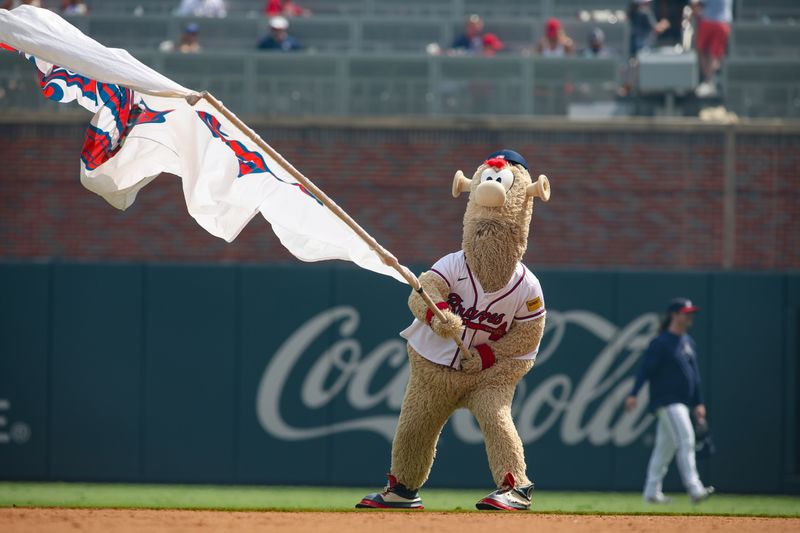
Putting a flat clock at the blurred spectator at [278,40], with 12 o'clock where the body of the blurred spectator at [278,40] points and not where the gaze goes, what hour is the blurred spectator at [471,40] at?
the blurred spectator at [471,40] is roughly at 9 o'clock from the blurred spectator at [278,40].

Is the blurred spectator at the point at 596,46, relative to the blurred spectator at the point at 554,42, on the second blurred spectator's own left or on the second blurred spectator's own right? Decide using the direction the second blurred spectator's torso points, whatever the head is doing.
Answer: on the second blurred spectator's own left

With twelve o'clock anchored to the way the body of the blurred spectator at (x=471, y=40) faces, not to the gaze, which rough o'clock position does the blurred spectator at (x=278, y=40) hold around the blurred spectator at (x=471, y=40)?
the blurred spectator at (x=278, y=40) is roughly at 3 o'clock from the blurred spectator at (x=471, y=40).

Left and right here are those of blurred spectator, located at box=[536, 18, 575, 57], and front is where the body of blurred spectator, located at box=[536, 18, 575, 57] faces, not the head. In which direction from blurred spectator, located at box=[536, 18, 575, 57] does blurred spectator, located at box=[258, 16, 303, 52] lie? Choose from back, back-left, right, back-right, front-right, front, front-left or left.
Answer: right

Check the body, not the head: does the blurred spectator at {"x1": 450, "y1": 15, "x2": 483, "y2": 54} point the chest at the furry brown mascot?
yes

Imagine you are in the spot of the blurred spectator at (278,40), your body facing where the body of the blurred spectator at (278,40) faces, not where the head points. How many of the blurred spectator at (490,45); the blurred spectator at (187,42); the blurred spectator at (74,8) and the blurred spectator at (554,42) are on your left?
2

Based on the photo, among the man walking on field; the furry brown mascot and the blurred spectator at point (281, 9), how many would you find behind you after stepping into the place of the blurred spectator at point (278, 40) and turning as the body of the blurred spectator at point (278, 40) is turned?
1

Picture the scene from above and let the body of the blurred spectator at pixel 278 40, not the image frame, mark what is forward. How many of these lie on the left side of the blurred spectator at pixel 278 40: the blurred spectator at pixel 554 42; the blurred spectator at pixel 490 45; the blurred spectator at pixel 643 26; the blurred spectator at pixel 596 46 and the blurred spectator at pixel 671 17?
5

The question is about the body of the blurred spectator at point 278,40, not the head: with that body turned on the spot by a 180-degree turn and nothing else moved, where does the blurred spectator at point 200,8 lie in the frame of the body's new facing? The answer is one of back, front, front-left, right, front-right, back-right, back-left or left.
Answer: front-left

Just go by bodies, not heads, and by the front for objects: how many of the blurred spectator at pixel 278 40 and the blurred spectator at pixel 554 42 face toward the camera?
2

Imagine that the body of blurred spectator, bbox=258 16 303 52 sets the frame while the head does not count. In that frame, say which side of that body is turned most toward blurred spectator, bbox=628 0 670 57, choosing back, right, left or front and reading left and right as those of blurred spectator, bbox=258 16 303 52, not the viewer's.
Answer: left

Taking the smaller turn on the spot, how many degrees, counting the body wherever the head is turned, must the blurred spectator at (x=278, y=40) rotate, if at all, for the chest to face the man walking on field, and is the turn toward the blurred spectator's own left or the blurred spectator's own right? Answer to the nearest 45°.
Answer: approximately 45° to the blurred spectator's own left

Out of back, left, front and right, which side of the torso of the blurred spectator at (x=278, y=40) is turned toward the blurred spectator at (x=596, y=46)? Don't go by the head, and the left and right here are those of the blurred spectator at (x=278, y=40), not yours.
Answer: left

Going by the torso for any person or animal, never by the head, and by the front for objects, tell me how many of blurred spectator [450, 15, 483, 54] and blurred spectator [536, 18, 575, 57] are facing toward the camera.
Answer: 2
